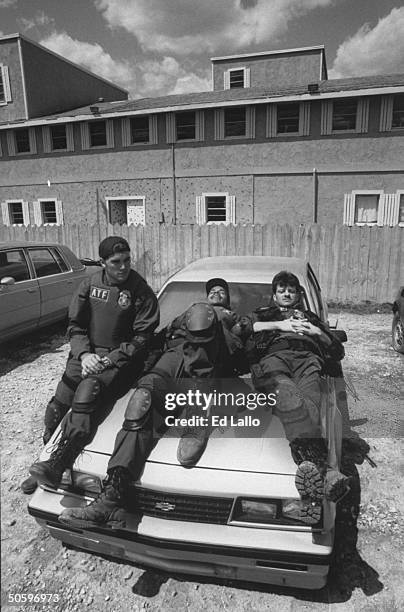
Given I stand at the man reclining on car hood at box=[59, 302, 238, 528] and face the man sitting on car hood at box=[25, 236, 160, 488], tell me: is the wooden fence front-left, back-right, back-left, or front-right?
front-right

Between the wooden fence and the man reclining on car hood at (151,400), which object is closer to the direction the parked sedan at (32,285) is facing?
the man reclining on car hood

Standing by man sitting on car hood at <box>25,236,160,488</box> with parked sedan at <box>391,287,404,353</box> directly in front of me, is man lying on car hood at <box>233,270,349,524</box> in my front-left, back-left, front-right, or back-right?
front-right

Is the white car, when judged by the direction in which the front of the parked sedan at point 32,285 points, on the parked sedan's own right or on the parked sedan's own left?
on the parked sedan's own left

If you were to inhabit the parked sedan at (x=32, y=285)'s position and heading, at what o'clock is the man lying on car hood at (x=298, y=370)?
The man lying on car hood is roughly at 10 o'clock from the parked sedan.

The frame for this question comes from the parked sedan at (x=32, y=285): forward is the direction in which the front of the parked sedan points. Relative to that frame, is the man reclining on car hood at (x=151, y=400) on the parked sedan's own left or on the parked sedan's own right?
on the parked sedan's own left

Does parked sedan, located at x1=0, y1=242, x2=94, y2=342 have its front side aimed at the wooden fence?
no

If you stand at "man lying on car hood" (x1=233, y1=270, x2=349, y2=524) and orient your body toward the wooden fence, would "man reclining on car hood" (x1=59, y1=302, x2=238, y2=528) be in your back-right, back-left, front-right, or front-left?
back-left

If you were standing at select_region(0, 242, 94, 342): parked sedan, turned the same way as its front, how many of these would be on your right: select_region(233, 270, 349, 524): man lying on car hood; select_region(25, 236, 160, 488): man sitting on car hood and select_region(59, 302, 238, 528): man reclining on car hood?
0
